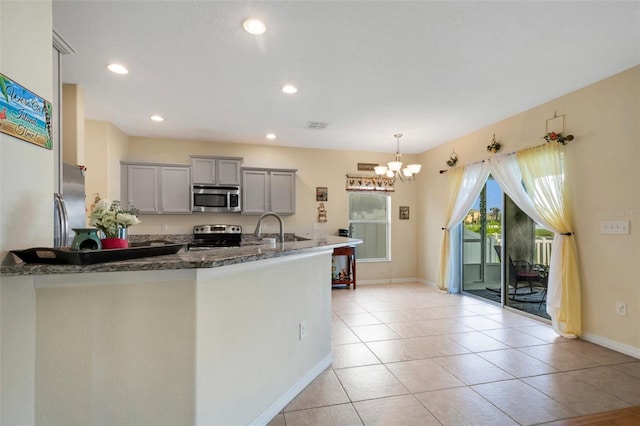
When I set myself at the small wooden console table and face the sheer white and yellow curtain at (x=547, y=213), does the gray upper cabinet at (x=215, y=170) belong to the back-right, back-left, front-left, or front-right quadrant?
back-right

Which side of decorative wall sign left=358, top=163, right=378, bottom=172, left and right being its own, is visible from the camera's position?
front

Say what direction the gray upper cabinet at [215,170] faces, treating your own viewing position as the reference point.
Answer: facing the viewer

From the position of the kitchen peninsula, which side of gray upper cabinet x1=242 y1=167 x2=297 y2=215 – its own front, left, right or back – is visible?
front

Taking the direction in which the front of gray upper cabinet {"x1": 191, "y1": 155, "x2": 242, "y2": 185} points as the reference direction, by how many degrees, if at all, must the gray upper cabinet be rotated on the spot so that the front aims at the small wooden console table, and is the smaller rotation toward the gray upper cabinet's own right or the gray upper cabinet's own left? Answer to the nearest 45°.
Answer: approximately 90° to the gray upper cabinet's own left

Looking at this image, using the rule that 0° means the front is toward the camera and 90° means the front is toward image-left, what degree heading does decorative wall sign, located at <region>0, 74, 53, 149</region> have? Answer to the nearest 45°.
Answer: approximately 315°

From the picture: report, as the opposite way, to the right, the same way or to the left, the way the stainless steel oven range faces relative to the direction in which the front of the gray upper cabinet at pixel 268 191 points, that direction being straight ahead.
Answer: the same way

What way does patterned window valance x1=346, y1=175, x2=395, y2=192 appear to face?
toward the camera

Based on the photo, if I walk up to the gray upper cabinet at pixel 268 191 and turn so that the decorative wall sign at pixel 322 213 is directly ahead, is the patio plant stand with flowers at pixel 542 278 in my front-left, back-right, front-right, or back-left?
front-right

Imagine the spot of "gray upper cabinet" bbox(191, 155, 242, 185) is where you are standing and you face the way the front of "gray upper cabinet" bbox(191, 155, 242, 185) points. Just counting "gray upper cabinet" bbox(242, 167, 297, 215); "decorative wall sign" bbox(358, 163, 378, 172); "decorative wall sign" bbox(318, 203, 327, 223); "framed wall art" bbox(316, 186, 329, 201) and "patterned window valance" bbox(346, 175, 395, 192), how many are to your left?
5

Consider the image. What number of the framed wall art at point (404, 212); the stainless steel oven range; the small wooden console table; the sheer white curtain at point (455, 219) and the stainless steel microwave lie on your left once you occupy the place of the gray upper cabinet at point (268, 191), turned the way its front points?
3

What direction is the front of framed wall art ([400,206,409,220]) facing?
toward the camera

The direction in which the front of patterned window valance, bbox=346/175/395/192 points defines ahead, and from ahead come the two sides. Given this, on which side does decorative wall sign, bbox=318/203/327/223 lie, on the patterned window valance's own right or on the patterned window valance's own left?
on the patterned window valance's own right
